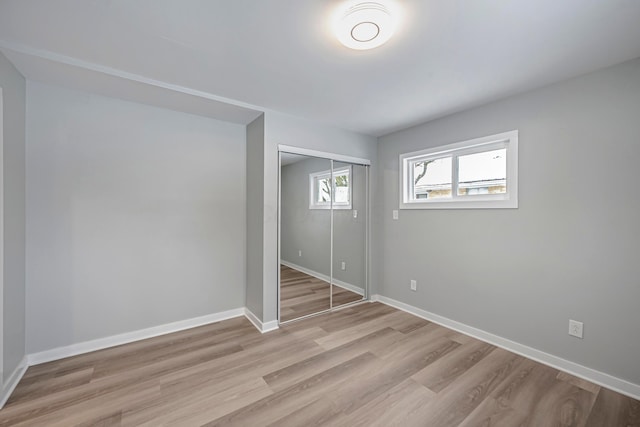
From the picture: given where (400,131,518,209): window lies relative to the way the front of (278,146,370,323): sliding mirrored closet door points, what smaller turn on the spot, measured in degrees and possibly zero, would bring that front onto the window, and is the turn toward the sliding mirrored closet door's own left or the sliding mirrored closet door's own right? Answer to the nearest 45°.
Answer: approximately 45° to the sliding mirrored closet door's own left

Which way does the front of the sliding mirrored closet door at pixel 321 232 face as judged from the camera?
facing the viewer and to the right of the viewer

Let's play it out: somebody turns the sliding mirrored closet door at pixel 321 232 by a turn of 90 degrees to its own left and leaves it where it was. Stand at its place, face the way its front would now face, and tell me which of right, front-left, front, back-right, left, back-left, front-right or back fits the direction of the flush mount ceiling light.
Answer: back-right
